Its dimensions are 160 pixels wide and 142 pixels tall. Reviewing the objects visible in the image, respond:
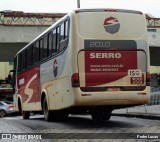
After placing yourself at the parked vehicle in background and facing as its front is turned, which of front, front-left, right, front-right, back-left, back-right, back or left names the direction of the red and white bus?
back-left

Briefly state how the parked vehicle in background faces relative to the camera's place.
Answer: facing away from the viewer and to the left of the viewer

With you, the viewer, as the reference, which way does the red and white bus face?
facing away from the viewer and to the left of the viewer
